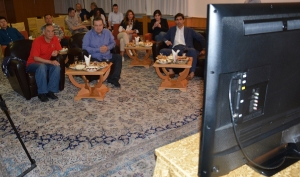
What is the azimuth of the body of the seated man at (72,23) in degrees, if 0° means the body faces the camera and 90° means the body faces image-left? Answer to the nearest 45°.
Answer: approximately 315°

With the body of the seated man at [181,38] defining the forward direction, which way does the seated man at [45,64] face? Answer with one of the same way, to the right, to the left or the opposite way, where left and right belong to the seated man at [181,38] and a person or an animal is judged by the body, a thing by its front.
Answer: to the left

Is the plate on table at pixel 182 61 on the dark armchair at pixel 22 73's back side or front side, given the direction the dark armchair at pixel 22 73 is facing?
on the front side

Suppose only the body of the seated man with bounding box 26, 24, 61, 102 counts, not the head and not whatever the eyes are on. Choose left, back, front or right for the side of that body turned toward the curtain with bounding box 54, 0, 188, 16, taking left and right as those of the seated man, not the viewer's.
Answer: left

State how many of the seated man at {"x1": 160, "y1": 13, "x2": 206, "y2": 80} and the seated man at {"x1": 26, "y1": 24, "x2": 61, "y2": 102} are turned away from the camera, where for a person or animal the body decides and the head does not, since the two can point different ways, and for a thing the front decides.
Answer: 0

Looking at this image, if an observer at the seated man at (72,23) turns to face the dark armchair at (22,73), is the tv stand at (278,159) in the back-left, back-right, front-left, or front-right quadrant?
front-left

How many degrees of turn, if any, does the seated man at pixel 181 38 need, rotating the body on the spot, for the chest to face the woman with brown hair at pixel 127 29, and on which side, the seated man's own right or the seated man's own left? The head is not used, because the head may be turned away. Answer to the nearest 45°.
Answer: approximately 135° to the seated man's own right

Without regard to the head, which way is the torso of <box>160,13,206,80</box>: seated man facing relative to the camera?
toward the camera

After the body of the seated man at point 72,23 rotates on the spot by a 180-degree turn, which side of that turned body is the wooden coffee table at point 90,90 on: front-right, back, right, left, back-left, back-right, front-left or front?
back-left

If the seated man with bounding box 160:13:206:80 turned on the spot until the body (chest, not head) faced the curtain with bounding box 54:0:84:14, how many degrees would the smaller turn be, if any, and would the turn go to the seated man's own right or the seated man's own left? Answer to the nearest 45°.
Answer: approximately 135° to the seated man's own right

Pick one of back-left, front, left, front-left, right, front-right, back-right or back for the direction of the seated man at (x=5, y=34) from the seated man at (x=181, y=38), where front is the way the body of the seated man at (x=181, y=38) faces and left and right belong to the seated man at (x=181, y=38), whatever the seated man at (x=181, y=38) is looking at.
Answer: right

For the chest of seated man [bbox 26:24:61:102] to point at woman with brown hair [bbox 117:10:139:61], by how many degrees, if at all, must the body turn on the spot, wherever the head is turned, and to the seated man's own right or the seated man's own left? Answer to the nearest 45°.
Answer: approximately 90° to the seated man's own left

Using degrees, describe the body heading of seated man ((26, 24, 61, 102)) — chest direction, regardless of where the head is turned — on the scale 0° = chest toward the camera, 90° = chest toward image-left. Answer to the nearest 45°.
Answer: approximately 315°

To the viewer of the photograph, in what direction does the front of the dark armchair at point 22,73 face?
facing the viewer and to the right of the viewer
